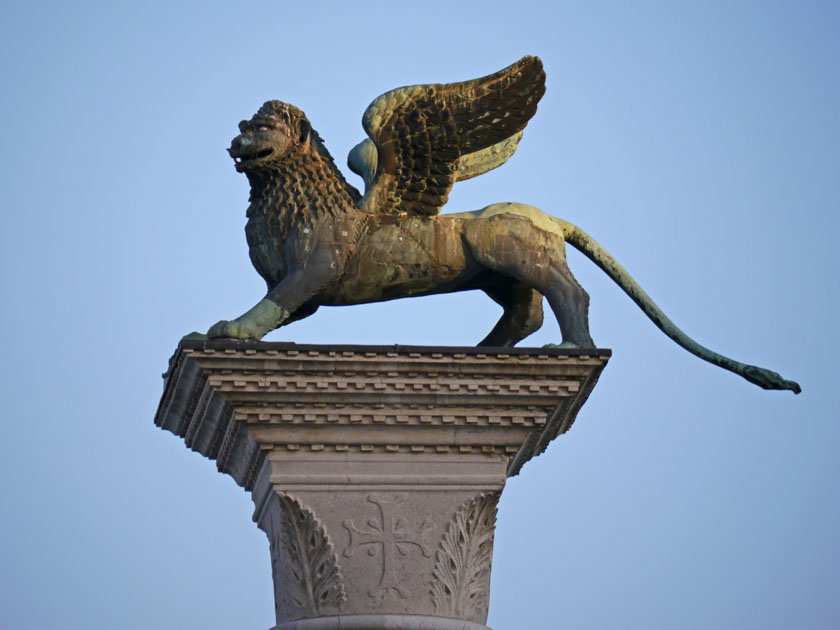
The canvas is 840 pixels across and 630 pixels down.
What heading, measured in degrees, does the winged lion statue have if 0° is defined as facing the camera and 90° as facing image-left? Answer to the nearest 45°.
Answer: approximately 90°
